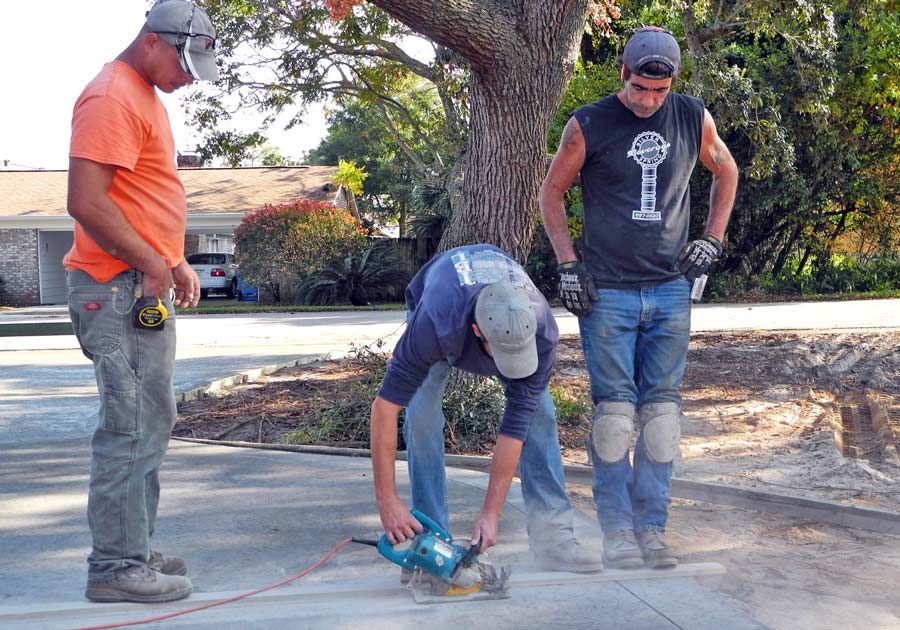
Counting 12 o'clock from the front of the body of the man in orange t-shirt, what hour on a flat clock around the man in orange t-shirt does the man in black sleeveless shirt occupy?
The man in black sleeveless shirt is roughly at 12 o'clock from the man in orange t-shirt.

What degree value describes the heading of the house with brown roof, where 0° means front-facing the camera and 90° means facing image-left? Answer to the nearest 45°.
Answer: approximately 0°

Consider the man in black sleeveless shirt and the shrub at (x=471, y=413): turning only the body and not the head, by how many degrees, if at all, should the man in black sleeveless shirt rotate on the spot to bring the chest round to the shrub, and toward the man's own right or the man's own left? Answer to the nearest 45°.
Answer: approximately 135° to the man's own right

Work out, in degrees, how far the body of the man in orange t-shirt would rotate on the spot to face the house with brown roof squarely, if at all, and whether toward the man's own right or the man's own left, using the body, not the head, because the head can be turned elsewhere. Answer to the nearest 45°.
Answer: approximately 90° to the man's own left

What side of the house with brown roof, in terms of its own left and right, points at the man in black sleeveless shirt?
front

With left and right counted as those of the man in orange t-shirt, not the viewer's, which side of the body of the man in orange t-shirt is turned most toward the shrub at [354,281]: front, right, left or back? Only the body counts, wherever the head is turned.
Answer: left

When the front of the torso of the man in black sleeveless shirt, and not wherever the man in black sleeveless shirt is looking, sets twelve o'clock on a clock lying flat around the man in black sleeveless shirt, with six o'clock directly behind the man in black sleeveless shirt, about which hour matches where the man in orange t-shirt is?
The man in orange t-shirt is roughly at 2 o'clock from the man in black sleeveless shirt.

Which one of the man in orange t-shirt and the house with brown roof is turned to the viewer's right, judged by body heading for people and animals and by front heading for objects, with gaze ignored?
the man in orange t-shirt

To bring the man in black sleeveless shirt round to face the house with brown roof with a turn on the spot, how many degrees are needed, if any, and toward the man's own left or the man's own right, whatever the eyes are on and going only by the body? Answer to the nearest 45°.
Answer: approximately 135° to the man's own right

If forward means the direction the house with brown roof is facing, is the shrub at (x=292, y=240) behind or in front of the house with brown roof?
in front

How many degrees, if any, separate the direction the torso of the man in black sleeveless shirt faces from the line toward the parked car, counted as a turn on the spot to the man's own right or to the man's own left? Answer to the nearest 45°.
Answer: approximately 135° to the man's own right

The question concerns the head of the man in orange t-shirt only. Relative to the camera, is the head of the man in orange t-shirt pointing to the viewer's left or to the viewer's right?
to the viewer's right

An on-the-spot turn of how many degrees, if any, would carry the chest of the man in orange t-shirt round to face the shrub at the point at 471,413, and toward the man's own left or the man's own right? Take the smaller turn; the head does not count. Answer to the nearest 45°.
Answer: approximately 45° to the man's own left

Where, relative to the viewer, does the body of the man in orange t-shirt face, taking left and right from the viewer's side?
facing to the right of the viewer
